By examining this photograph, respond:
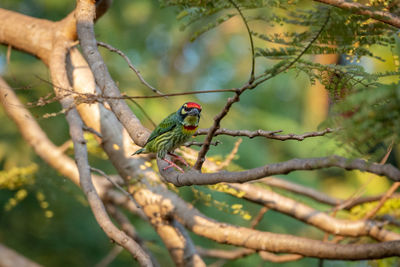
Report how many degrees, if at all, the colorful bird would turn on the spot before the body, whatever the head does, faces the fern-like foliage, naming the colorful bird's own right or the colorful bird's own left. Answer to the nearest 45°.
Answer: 0° — it already faces it

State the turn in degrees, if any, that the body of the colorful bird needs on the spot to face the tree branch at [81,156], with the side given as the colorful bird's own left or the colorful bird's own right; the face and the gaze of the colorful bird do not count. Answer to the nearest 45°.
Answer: approximately 135° to the colorful bird's own right

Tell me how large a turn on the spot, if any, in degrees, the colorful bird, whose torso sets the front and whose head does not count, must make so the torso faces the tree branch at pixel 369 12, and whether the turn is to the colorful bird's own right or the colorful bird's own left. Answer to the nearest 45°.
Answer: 0° — it already faces it

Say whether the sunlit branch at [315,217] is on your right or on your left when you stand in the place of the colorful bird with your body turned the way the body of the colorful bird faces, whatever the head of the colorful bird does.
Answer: on your left

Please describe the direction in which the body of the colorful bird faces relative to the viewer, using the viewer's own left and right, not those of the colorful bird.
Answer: facing the viewer and to the right of the viewer

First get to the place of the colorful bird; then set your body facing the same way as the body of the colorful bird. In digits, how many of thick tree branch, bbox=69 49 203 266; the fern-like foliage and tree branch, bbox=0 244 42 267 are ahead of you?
1

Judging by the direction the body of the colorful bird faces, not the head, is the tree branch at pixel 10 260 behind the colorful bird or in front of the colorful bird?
behind

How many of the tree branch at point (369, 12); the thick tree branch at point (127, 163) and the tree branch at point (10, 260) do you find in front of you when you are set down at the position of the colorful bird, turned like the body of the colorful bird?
1

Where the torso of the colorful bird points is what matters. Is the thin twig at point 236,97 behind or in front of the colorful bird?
in front

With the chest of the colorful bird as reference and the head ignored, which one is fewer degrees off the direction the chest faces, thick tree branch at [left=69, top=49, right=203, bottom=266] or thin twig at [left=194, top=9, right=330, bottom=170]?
the thin twig
